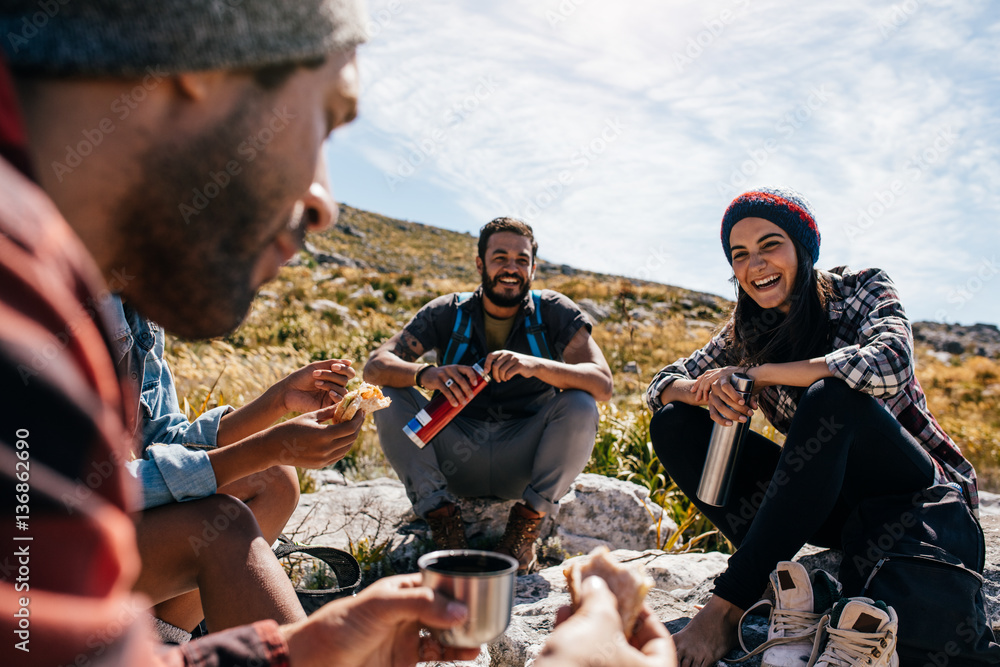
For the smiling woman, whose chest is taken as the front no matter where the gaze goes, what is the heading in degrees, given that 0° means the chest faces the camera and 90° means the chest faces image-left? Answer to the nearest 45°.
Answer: approximately 45°

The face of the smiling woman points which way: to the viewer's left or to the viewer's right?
to the viewer's left

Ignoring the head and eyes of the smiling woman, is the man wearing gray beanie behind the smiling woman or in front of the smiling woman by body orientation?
in front
